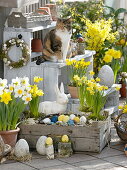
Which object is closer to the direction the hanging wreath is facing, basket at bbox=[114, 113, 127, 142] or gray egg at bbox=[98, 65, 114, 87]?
the basket

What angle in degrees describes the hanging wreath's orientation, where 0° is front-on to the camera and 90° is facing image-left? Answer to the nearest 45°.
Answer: approximately 0°

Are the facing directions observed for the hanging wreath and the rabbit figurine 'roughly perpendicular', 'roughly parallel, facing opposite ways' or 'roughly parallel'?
roughly perpendicular
